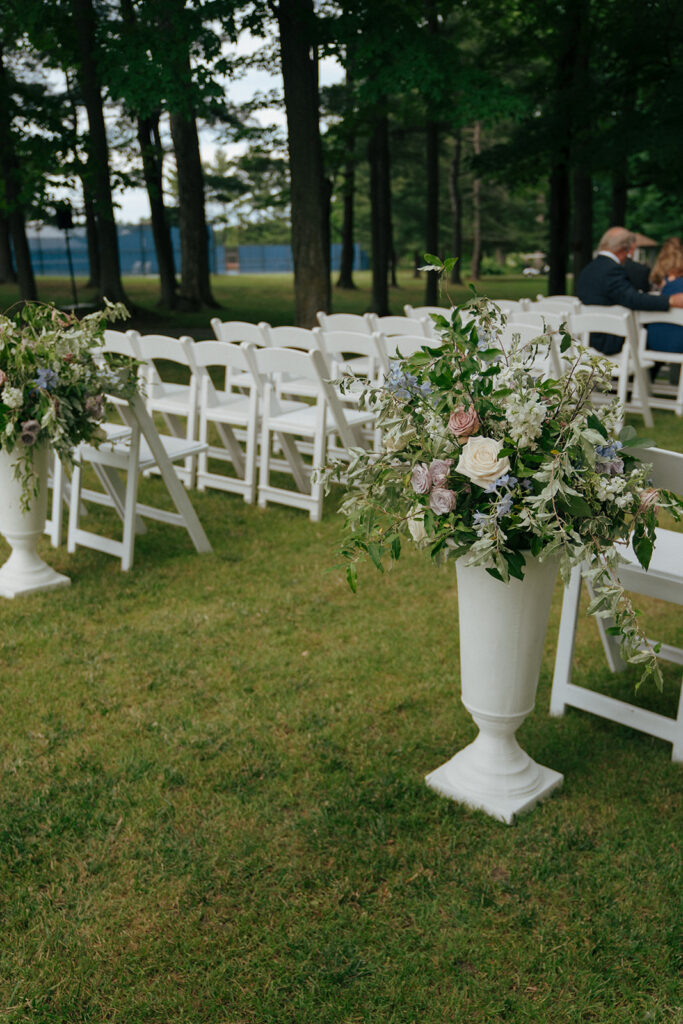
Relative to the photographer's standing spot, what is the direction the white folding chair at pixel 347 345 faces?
facing away from the viewer and to the right of the viewer

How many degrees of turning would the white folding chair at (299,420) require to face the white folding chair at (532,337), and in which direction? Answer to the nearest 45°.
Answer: approximately 45° to its right

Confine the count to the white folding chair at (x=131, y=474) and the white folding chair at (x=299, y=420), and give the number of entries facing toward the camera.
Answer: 0

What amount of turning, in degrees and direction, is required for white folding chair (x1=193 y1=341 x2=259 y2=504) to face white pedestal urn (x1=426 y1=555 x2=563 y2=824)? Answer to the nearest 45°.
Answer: approximately 135° to its right

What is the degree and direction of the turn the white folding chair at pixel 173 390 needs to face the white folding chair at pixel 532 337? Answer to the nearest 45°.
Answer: approximately 45° to its right

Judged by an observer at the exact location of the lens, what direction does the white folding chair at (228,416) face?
facing away from the viewer and to the right of the viewer

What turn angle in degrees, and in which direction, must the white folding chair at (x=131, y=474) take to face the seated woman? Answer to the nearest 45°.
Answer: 0° — it already faces them
